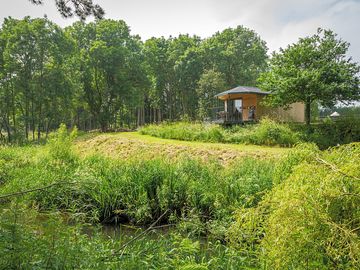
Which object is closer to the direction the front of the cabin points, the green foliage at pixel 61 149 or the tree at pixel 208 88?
the green foliage

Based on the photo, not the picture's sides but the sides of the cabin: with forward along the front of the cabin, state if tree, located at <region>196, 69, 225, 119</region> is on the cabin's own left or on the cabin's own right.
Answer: on the cabin's own right

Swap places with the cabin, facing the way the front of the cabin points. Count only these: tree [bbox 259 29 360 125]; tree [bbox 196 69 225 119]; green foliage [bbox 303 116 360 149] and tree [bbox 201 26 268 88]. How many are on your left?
2

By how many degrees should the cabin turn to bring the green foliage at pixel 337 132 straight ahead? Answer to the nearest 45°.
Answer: approximately 90° to its left

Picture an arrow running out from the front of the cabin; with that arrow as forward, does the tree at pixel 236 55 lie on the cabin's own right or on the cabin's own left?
on the cabin's own right

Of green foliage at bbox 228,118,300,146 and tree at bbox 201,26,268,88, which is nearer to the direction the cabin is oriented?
the green foliage

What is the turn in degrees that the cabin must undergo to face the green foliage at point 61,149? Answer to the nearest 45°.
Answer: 0° — it already faces it

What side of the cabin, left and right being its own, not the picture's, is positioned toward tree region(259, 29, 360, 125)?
left
